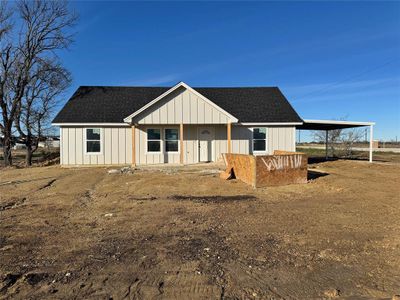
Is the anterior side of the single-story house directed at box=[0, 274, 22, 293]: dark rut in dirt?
yes

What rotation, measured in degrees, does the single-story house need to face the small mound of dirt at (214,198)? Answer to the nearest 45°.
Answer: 0° — it already faces it

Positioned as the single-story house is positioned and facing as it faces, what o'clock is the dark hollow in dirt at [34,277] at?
The dark hollow in dirt is roughly at 12 o'clock from the single-story house.

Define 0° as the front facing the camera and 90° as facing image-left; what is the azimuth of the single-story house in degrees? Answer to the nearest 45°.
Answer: approximately 0°
